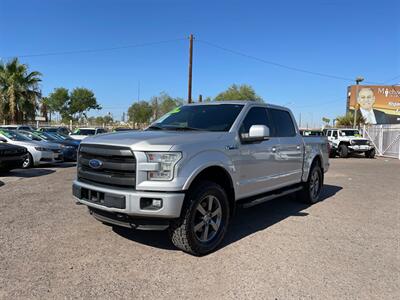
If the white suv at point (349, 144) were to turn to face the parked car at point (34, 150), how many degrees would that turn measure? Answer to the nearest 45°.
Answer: approximately 90° to its right

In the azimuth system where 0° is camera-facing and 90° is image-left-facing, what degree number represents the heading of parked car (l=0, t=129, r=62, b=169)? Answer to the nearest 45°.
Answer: approximately 315°

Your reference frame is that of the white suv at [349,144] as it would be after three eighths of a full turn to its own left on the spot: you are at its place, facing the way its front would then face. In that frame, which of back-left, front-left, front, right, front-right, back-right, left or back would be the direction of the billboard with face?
front

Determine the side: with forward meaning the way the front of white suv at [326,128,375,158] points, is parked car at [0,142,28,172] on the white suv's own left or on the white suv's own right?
on the white suv's own right

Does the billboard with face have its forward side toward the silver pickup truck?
yes

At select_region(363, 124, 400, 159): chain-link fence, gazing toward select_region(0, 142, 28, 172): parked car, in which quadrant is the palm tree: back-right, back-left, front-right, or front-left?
front-right

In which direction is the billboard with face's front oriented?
toward the camera

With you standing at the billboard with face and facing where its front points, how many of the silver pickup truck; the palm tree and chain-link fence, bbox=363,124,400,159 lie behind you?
0

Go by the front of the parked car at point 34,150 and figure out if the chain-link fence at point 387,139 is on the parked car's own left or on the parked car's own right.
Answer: on the parked car's own left

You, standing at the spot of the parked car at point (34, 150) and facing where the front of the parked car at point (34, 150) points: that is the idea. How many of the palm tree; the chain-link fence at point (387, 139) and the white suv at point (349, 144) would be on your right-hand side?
0

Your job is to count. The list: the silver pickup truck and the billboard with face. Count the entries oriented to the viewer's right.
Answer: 0

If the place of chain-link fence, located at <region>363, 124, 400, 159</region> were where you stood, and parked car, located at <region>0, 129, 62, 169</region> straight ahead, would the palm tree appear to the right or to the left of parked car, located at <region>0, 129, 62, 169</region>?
right

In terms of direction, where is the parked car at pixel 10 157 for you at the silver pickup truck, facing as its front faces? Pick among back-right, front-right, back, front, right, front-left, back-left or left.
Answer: right

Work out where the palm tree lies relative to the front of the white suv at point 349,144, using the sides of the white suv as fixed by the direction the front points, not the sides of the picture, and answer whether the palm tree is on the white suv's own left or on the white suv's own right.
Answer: on the white suv's own right

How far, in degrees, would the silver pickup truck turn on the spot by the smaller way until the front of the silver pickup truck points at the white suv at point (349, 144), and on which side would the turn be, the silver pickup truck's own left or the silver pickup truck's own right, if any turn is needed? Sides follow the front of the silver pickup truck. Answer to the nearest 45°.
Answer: approximately 180°

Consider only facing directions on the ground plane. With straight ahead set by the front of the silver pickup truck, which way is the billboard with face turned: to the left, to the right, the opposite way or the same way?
the same way

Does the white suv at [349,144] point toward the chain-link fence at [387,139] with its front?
no

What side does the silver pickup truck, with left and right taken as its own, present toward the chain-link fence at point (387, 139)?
back
